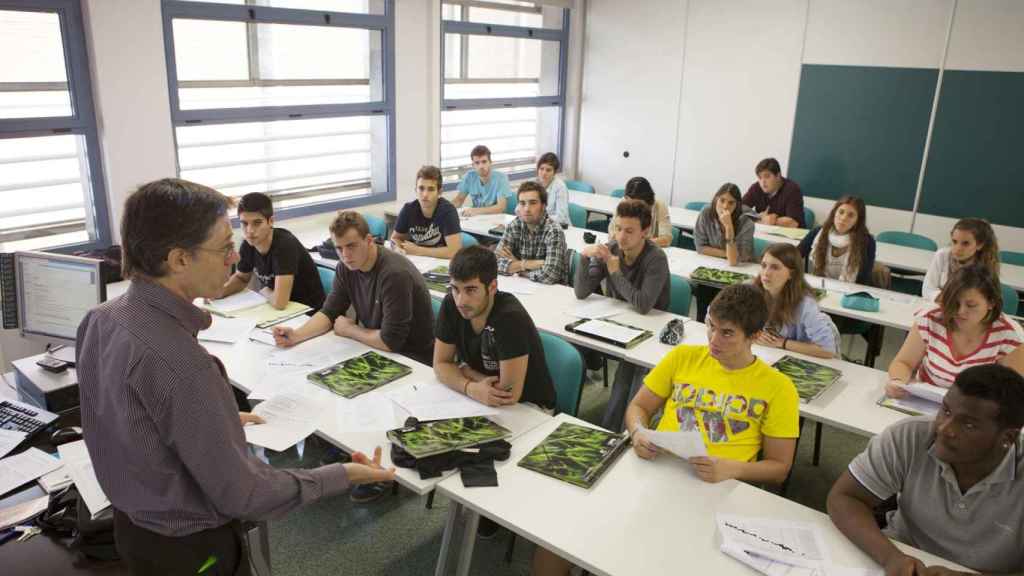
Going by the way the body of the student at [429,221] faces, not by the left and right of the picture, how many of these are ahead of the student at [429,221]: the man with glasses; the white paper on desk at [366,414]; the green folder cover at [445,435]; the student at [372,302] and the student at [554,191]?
4

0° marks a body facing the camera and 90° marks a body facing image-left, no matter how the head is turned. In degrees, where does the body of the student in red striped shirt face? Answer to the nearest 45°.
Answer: approximately 45°

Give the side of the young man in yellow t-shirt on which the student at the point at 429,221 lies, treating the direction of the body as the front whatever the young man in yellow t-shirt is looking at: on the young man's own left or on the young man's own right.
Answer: on the young man's own right

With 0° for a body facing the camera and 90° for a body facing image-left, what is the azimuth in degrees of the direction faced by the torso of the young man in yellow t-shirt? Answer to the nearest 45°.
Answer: approximately 45°

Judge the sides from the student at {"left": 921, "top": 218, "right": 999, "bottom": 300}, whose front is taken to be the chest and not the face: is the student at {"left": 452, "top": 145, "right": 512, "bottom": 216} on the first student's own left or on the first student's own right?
on the first student's own right

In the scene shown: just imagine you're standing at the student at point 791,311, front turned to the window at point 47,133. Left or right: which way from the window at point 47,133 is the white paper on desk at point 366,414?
left

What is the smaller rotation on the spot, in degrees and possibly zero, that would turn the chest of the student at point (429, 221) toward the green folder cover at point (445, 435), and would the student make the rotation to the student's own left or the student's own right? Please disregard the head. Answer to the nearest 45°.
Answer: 0° — they already face it

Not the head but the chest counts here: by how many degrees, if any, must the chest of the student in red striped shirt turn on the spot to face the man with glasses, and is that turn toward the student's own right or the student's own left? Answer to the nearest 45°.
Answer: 0° — they already face them

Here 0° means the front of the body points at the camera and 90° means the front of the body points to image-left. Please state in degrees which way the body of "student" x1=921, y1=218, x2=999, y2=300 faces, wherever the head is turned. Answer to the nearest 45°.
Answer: approximately 45°

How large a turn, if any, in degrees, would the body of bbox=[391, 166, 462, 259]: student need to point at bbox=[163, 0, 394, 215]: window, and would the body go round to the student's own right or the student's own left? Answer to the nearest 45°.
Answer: approximately 135° to the student's own right
